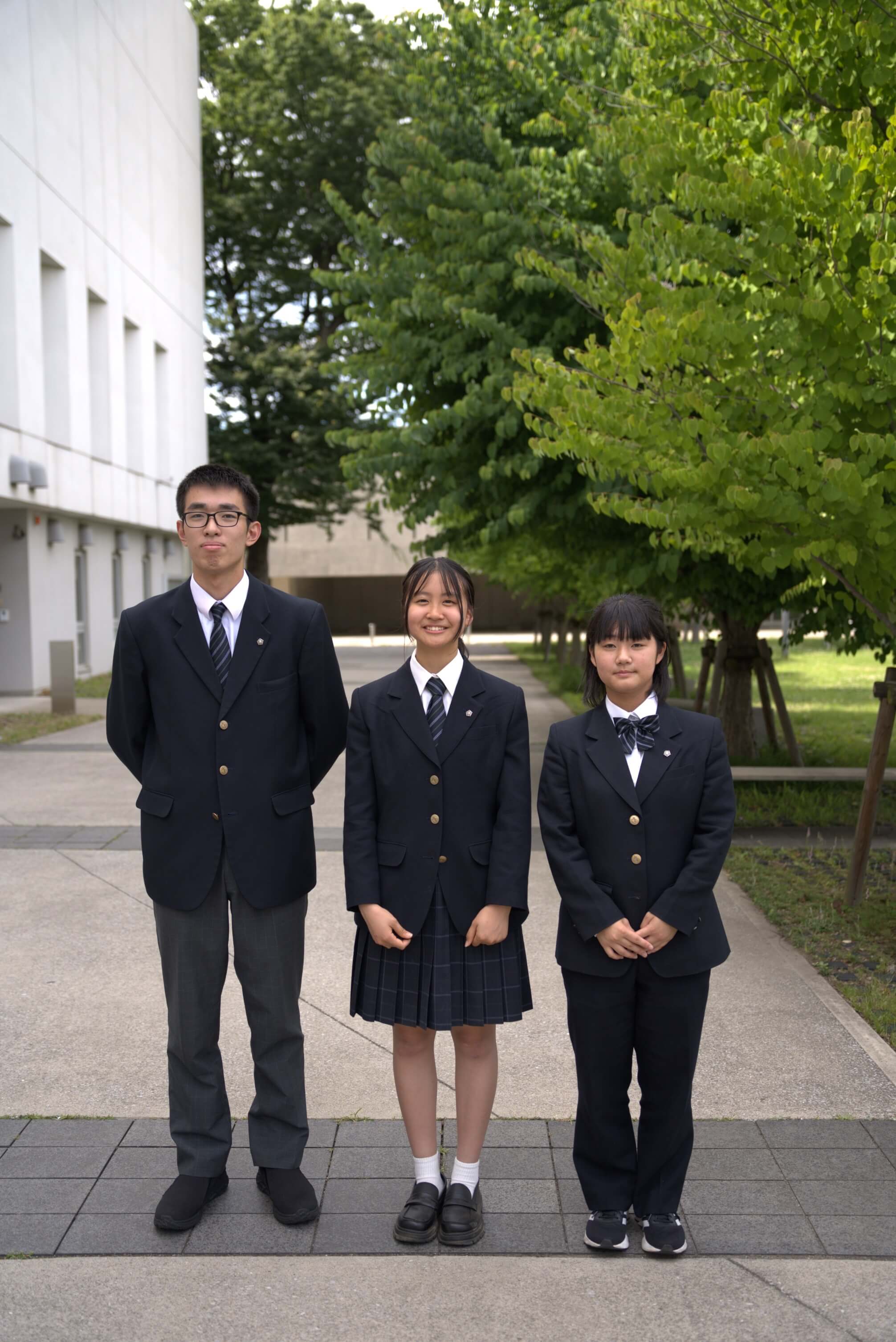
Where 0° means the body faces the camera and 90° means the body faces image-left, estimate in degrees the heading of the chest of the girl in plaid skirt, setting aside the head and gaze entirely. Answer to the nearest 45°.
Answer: approximately 0°

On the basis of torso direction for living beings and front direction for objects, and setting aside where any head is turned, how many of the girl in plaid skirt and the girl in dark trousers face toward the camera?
2

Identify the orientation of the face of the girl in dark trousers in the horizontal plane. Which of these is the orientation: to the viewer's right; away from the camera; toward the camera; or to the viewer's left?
toward the camera

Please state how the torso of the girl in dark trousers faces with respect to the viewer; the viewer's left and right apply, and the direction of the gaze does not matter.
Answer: facing the viewer

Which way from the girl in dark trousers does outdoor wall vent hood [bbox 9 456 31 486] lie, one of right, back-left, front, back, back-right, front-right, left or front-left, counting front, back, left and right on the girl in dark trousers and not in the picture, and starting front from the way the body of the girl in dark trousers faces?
back-right

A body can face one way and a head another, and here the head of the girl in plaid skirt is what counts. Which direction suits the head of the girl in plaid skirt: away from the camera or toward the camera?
toward the camera

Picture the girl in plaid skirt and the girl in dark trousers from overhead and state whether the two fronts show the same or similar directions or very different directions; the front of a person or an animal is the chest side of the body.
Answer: same or similar directions

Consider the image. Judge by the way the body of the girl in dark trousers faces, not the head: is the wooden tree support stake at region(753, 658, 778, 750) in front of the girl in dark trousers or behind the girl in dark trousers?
behind

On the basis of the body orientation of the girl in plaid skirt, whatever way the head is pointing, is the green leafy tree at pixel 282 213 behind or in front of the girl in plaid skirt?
behind

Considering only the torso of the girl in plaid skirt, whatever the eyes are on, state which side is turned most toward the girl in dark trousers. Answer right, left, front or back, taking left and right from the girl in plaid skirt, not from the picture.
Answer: left
